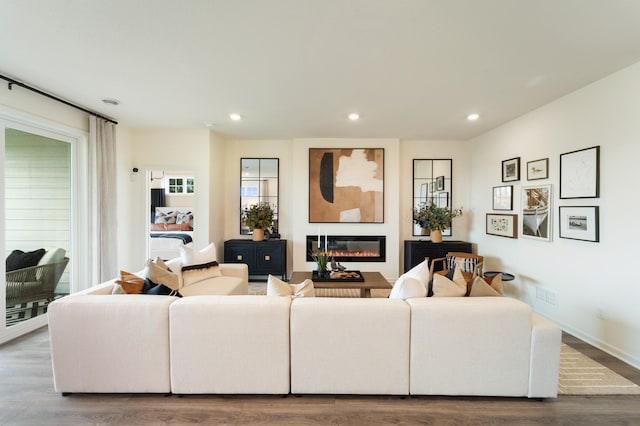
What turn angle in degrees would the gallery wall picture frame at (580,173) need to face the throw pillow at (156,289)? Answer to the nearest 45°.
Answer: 0° — it already faces it

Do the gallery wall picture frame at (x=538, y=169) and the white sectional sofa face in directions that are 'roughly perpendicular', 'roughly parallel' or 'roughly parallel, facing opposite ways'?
roughly perpendicular

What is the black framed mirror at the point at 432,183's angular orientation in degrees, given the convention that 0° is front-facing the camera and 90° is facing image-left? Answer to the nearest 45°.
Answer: approximately 0°

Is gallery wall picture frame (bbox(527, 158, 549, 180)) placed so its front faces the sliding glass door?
yes

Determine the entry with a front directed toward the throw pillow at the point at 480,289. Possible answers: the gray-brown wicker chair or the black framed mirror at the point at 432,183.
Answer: the black framed mirror

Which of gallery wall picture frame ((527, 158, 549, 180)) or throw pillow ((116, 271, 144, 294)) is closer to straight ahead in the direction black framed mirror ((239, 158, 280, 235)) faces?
the throw pillow

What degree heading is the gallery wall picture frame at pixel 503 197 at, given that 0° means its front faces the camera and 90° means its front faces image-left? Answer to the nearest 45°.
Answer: approximately 45°

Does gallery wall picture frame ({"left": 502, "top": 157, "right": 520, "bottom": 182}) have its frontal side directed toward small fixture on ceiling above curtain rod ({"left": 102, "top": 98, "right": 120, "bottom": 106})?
yes

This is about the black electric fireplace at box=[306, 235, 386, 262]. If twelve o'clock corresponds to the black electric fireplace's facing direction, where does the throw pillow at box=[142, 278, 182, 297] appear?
The throw pillow is roughly at 1 o'clock from the black electric fireplace.
